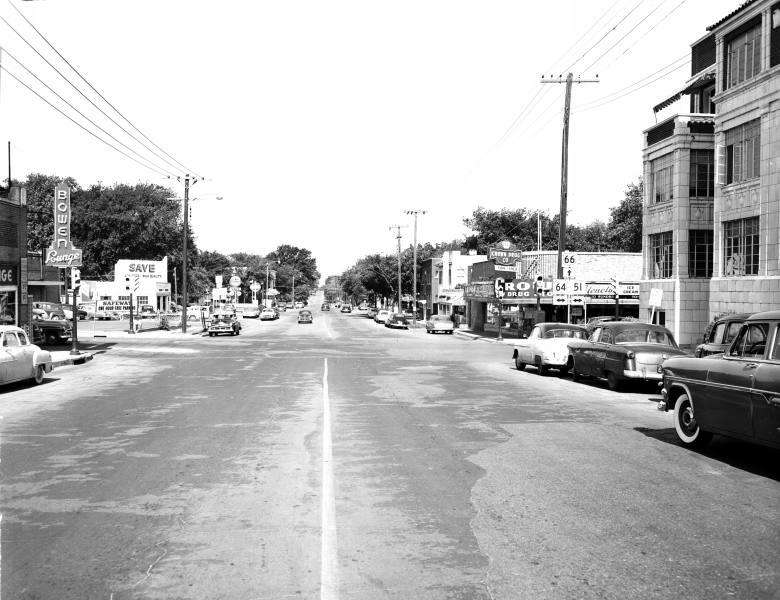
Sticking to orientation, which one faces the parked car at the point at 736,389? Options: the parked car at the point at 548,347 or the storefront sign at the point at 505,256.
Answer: the storefront sign

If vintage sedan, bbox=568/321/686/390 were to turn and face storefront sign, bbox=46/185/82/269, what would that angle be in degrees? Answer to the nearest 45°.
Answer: approximately 45° to its left

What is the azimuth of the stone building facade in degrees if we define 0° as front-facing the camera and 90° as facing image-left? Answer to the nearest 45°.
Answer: approximately 45°

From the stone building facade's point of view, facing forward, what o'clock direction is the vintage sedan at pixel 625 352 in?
The vintage sedan is roughly at 11 o'clock from the stone building facade.

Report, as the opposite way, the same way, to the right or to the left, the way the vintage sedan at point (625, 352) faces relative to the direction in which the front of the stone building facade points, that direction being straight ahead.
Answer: to the right

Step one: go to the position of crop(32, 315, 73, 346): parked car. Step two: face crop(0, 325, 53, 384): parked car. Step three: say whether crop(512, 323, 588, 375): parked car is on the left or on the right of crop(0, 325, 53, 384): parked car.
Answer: left
